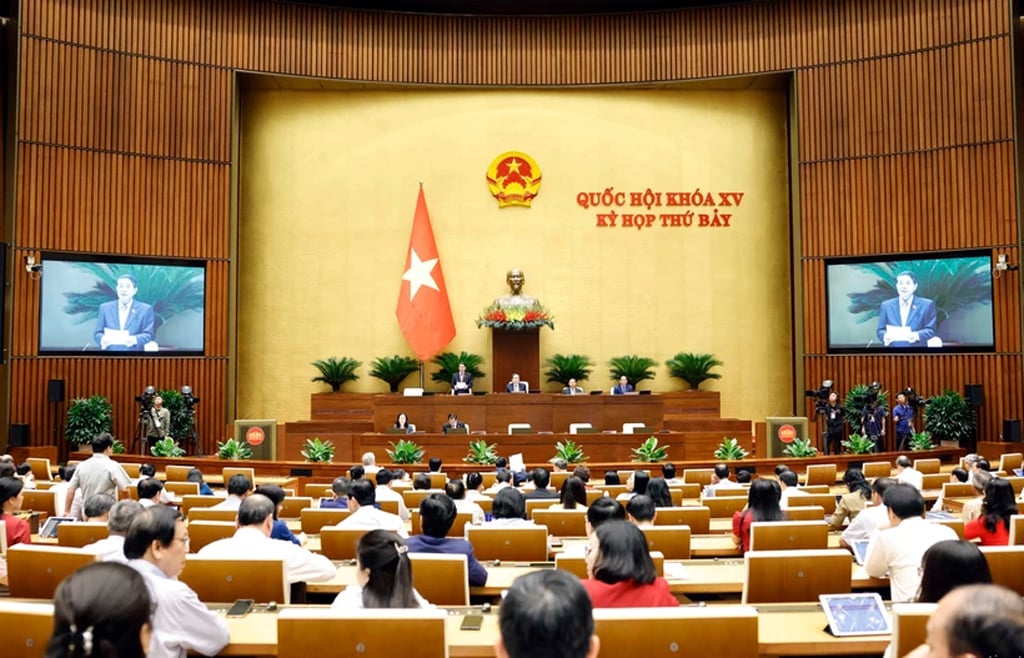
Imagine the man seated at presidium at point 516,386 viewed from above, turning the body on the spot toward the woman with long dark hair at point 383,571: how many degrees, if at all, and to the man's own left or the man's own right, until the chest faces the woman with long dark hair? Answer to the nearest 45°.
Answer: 0° — they already face them

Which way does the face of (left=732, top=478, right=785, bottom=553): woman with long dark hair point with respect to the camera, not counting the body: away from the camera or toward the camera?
away from the camera

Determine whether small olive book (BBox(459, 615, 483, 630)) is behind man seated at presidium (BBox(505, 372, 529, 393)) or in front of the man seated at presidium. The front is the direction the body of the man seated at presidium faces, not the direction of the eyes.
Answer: in front

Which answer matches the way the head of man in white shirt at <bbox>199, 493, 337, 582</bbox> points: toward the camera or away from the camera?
away from the camera

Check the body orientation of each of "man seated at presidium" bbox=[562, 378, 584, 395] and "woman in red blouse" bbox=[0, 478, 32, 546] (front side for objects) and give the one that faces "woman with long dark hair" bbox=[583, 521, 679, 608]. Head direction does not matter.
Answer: the man seated at presidium

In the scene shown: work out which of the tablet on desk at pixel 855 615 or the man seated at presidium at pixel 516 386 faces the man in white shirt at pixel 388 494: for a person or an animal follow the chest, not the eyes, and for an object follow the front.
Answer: the man seated at presidium

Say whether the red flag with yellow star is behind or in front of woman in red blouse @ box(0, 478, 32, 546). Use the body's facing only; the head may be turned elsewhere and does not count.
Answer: in front

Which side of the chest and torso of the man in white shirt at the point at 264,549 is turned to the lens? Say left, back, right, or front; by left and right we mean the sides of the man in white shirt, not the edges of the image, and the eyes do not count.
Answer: back

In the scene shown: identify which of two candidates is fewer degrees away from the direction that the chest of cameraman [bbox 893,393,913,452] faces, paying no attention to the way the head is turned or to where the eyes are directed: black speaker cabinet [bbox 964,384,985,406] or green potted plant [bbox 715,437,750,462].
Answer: the green potted plant

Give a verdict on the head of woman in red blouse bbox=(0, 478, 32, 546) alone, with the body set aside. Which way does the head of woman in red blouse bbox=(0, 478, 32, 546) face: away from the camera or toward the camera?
away from the camera

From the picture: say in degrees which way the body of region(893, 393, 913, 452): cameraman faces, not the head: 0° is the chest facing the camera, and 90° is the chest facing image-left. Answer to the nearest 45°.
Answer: approximately 45°

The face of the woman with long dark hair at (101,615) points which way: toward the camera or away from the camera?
away from the camera

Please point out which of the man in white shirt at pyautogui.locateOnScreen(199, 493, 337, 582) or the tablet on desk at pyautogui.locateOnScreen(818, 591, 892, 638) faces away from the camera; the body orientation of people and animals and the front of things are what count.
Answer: the man in white shirt
